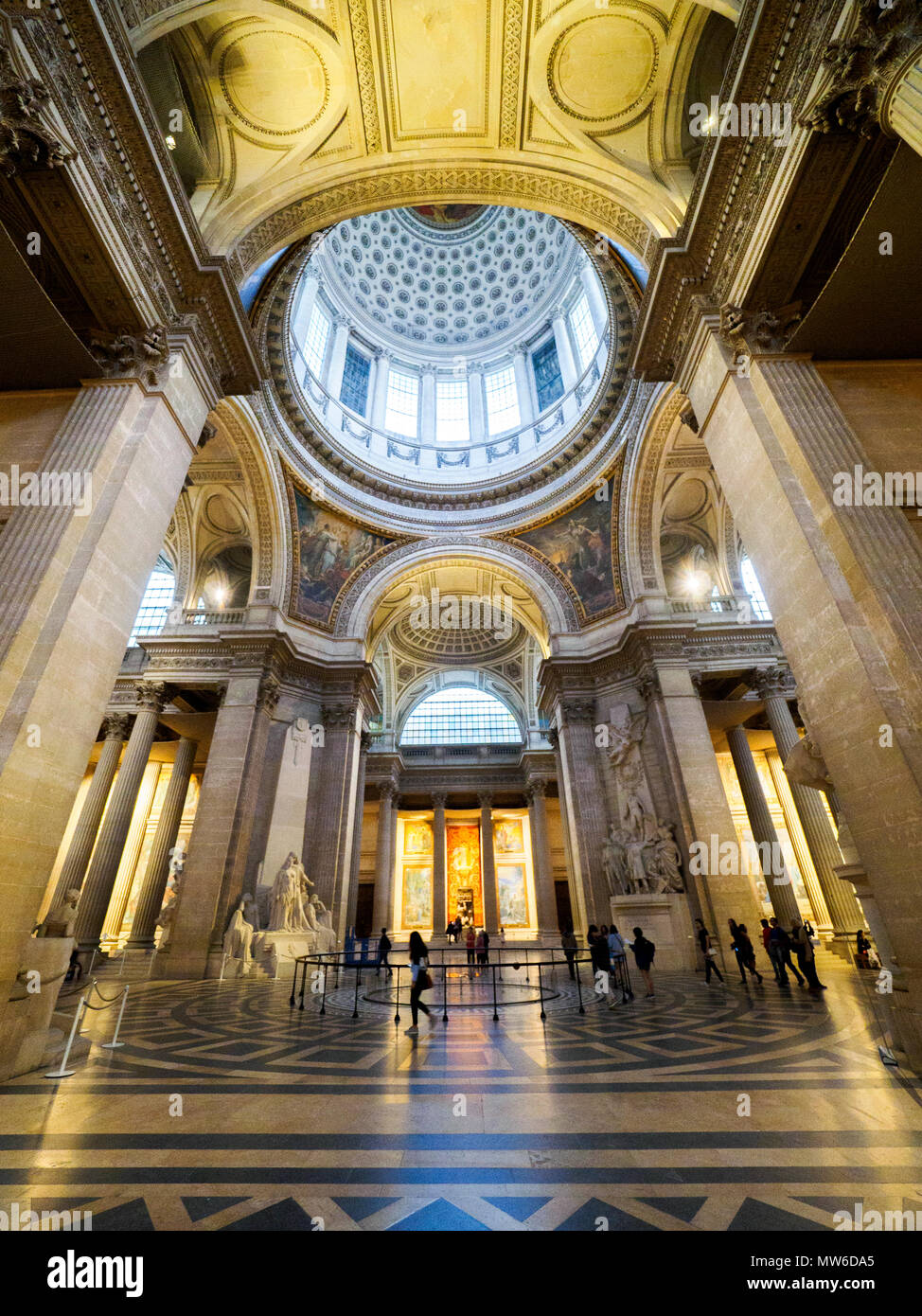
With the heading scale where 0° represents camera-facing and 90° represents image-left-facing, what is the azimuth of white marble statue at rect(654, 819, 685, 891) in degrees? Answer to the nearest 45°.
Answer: approximately 45°

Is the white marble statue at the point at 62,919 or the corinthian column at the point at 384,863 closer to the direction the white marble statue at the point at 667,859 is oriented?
the white marble statue
